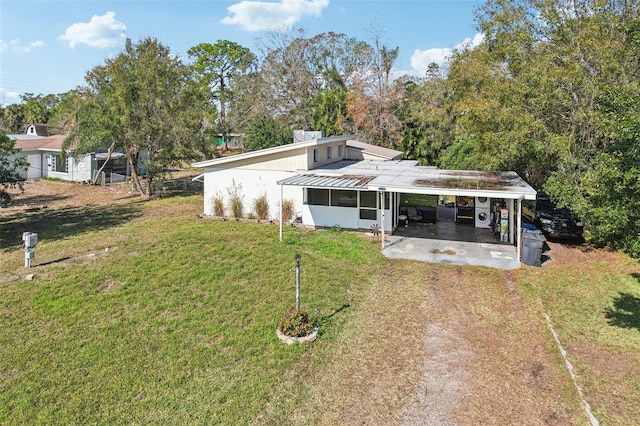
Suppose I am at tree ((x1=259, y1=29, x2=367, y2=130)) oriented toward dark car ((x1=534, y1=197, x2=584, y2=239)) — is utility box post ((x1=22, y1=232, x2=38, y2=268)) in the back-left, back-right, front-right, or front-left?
front-right

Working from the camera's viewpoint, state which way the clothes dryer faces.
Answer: facing the viewer

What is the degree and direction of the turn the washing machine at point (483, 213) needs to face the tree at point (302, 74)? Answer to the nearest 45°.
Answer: approximately 135° to its right

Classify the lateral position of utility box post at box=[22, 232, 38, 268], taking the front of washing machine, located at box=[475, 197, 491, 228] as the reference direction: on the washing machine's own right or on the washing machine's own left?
on the washing machine's own right

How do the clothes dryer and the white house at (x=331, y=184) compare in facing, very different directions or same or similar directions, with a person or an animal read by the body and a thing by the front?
same or similar directions

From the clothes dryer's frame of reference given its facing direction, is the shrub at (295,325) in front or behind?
in front

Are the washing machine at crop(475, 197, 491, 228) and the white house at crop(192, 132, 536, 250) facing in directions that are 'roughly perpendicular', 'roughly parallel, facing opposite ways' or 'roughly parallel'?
roughly parallel

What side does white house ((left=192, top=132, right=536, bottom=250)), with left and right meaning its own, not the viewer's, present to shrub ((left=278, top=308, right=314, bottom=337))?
front

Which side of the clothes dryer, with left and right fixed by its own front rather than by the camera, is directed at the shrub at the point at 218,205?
right

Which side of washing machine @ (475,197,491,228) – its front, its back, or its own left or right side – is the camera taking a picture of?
front

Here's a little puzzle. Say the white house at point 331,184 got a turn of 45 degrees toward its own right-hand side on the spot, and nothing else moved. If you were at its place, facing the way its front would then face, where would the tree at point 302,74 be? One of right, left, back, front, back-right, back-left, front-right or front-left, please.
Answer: back-right

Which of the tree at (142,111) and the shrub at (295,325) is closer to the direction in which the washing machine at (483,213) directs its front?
the shrub

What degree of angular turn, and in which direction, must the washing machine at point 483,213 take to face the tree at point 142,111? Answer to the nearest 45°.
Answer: approximately 90° to its right

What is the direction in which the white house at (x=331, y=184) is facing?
toward the camera

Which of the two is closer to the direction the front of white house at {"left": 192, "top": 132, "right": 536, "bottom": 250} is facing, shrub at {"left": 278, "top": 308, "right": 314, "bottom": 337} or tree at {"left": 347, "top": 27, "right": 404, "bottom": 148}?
the shrub
